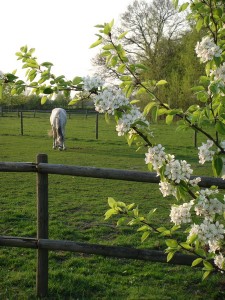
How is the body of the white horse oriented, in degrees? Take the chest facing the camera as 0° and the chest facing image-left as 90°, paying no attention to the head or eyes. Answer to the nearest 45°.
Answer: approximately 180°

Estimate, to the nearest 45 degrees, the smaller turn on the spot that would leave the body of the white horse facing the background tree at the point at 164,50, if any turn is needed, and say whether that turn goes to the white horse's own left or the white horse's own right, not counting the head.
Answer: approximately 135° to the white horse's own left
